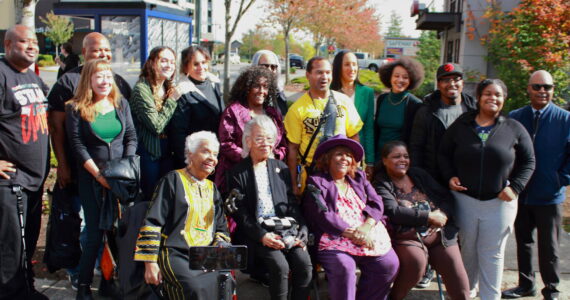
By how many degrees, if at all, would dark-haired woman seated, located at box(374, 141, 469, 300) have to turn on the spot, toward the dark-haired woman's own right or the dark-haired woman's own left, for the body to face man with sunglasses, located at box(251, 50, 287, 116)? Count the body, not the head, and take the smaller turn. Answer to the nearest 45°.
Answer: approximately 135° to the dark-haired woman's own right

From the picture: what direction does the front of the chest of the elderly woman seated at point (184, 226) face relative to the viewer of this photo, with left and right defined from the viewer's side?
facing the viewer and to the right of the viewer

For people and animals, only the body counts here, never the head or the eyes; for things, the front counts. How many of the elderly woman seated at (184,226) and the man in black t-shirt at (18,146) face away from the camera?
0

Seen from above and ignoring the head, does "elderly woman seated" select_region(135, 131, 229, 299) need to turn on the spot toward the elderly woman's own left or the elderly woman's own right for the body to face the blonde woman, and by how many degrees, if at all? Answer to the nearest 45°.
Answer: approximately 180°

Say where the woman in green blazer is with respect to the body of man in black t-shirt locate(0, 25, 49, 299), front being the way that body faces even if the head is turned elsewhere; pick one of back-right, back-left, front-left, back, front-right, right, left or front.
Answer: front-left

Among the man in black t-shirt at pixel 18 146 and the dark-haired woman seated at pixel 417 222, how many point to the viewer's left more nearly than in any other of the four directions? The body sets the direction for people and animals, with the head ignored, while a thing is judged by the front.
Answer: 0

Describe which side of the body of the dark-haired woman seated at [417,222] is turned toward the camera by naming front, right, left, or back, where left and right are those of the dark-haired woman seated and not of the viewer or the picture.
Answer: front

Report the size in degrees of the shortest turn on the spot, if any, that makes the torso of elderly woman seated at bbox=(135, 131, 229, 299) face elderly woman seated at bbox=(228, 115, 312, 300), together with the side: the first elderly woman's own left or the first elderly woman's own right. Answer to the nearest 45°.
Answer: approximately 45° to the first elderly woman's own left

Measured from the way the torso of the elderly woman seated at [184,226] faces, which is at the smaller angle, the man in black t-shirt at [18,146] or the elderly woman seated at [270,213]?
the elderly woman seated
